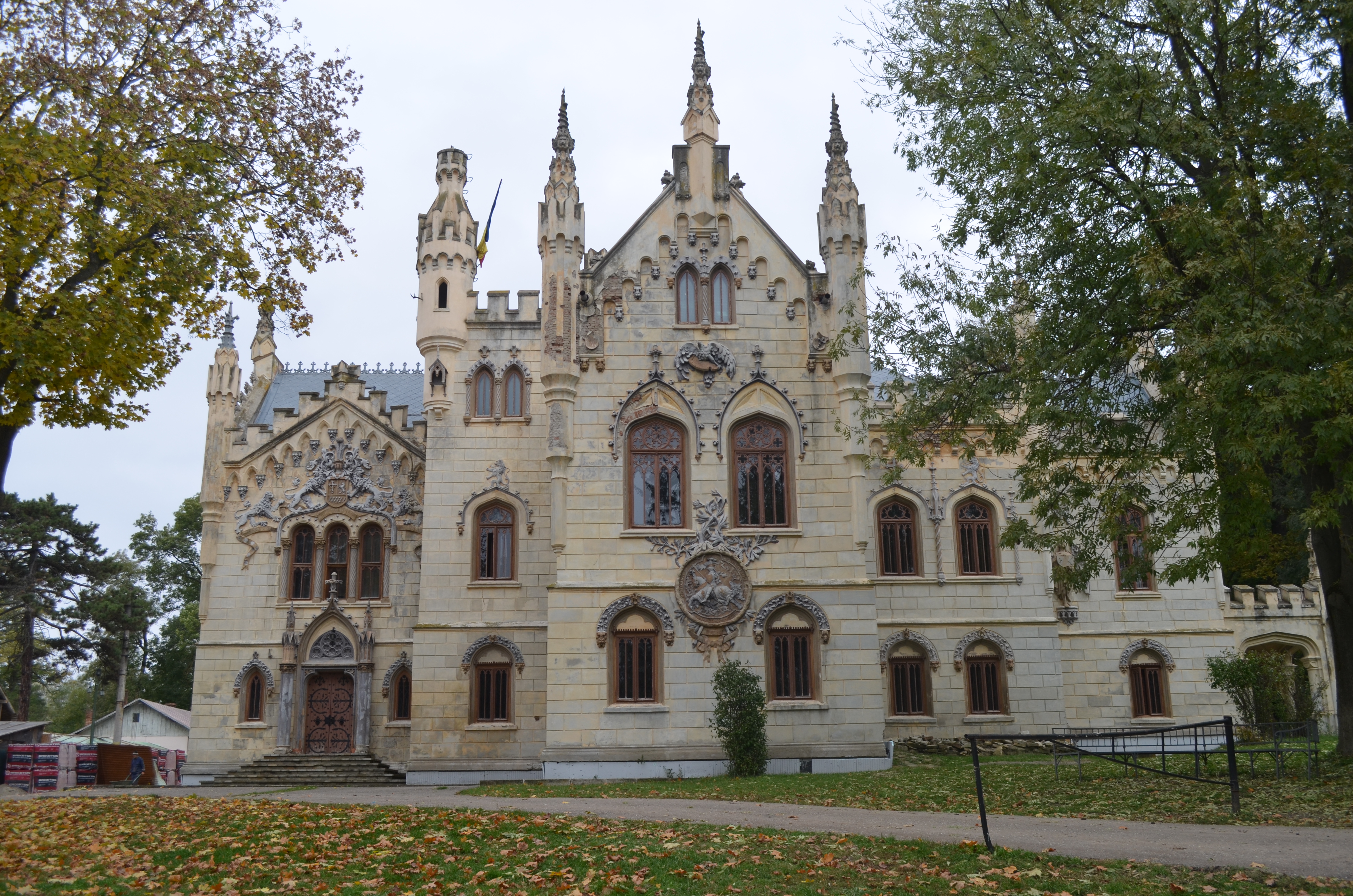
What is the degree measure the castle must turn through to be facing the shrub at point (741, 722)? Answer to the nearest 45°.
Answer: approximately 45° to its left

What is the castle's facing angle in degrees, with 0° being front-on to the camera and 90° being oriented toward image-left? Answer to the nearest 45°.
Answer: approximately 0°

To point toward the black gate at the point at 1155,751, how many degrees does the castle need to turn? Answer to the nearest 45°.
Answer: approximately 45° to its left

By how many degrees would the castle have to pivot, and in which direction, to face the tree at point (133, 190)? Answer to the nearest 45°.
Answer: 0° — it already faces it

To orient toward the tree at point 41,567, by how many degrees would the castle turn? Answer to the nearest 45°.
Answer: approximately 135° to its right

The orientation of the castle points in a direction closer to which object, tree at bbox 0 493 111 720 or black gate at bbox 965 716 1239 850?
the black gate

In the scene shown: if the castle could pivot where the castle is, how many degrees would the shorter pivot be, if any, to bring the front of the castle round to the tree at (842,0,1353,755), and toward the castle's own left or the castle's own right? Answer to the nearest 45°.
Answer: approximately 45° to the castle's own left
